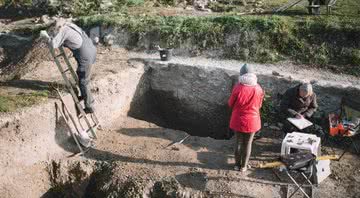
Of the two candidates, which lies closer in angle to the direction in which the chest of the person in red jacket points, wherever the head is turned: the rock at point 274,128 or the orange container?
the rock

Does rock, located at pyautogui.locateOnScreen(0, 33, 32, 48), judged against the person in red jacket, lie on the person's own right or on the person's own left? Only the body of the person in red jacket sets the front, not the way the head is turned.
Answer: on the person's own left

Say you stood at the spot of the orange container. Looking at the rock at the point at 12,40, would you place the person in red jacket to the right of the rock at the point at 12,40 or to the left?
left

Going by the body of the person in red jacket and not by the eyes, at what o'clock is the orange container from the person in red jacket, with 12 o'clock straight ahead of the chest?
The orange container is roughly at 2 o'clock from the person in red jacket.

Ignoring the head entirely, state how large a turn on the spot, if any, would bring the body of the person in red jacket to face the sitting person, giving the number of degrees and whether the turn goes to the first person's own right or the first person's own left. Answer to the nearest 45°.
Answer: approximately 45° to the first person's own right

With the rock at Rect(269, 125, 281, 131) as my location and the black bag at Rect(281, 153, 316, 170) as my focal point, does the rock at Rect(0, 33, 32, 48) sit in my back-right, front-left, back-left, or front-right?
back-right

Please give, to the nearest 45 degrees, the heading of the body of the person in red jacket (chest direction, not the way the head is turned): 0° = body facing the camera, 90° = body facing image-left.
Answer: approximately 180°
